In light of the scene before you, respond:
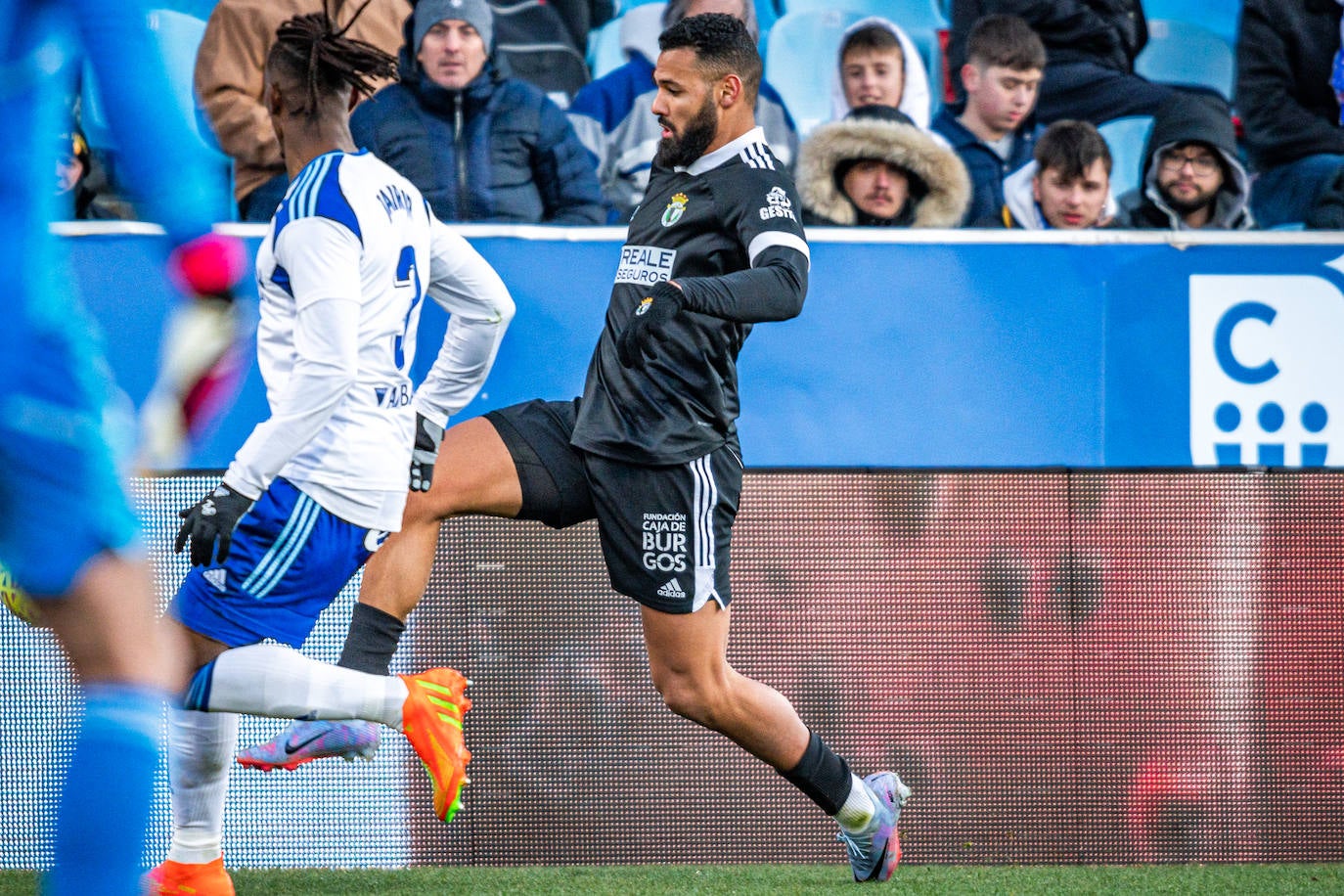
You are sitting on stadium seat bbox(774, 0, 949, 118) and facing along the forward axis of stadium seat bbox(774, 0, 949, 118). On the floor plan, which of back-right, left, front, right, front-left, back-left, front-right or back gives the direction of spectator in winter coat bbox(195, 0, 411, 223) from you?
front-right

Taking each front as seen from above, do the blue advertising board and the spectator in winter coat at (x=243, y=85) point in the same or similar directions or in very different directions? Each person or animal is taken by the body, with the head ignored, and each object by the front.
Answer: same or similar directions

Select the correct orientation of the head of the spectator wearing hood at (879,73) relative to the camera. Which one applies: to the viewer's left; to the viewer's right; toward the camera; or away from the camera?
toward the camera

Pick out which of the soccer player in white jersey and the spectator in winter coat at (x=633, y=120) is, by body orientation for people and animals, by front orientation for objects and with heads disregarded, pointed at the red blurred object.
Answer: the spectator in winter coat

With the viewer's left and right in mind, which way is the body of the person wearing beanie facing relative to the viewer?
facing the viewer

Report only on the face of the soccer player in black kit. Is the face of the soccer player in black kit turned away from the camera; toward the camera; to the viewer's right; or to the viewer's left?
to the viewer's left

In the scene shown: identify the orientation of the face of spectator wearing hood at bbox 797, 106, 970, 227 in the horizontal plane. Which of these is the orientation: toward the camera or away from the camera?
toward the camera

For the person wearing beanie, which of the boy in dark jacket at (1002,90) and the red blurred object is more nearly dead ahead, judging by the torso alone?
the red blurred object

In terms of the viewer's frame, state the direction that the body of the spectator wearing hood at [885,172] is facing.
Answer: toward the camera

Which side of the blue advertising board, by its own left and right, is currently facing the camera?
front

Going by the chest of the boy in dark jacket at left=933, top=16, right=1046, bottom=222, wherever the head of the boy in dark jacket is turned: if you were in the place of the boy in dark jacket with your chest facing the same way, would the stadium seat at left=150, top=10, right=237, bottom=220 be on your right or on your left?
on your right

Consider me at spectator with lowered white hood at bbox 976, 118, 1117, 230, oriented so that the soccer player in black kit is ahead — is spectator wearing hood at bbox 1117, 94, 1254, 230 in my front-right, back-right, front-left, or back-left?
back-left

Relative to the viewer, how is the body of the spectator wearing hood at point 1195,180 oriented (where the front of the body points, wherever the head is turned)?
toward the camera

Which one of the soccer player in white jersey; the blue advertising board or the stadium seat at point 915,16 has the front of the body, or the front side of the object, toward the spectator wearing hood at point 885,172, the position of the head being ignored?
the stadium seat

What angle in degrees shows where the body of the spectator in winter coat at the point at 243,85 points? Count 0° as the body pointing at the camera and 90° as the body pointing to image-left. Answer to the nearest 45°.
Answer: approximately 0°

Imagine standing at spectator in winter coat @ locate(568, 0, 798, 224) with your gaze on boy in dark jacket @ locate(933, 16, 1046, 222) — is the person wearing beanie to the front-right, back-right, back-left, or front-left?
back-right

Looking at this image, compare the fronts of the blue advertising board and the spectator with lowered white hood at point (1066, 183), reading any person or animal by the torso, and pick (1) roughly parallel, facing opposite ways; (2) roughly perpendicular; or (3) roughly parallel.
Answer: roughly parallel

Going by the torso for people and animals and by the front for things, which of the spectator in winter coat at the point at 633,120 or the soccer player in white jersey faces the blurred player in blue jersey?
the spectator in winter coat

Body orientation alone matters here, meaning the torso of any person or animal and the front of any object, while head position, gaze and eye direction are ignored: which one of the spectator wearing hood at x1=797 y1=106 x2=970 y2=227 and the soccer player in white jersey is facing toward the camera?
the spectator wearing hood
